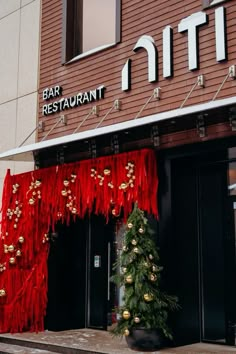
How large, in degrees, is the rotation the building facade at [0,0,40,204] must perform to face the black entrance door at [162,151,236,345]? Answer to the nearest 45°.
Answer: approximately 90° to its left

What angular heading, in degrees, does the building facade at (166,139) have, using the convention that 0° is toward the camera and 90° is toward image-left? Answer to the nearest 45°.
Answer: approximately 45°

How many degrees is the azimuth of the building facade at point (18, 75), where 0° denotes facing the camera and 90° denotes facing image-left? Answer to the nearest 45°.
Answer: approximately 45°
